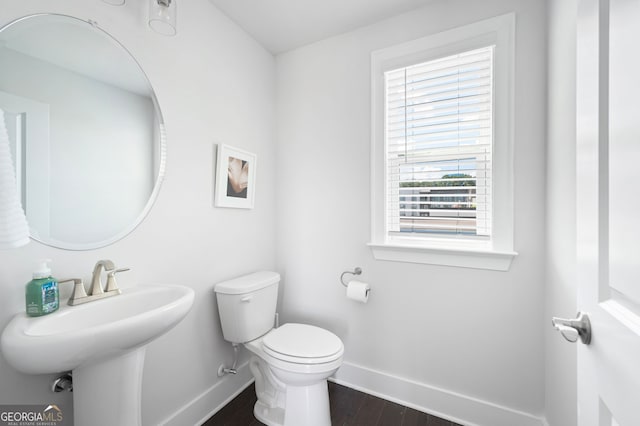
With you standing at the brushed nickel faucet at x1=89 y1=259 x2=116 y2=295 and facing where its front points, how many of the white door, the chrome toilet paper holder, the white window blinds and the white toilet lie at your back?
0

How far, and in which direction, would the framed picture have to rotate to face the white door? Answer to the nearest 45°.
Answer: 0° — it already faces it

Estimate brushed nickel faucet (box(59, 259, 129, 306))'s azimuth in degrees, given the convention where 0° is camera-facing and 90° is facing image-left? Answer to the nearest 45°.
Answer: approximately 315°

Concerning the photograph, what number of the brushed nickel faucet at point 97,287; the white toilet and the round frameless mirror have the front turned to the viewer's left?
0

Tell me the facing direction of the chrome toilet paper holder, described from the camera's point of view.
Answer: facing the viewer and to the left of the viewer

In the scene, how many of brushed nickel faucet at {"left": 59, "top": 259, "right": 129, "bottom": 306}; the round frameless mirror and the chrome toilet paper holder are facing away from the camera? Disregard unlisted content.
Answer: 0

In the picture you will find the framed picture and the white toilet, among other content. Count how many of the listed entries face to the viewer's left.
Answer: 0

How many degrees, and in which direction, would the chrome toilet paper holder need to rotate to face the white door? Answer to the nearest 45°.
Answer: approximately 45° to its left

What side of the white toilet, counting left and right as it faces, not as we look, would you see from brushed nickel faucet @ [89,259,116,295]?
right

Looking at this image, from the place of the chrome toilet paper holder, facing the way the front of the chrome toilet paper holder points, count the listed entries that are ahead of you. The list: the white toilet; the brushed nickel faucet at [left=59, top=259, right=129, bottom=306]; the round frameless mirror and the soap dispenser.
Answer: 4

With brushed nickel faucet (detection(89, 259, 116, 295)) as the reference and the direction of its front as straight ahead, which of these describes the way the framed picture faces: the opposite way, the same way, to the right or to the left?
the same way

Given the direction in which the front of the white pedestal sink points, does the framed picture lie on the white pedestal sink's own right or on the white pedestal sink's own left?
on the white pedestal sink's own left

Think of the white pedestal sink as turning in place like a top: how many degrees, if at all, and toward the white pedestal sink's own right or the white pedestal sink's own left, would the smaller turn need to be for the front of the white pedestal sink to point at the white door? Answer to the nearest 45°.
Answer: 0° — it already faces it

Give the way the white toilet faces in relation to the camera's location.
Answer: facing the viewer and to the right of the viewer
